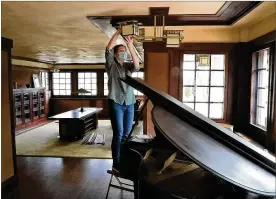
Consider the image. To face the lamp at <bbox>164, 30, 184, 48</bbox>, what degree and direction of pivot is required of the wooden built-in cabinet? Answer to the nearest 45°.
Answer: approximately 45° to its right

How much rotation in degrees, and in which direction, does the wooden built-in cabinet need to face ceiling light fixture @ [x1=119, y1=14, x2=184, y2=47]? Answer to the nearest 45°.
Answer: approximately 45° to its right

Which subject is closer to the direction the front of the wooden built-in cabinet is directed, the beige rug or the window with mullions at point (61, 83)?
the beige rug

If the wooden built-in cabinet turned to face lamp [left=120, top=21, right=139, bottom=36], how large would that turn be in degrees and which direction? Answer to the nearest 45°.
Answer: approximately 45° to its right

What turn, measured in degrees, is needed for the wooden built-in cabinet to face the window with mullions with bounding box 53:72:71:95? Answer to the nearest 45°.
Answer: approximately 90° to its left

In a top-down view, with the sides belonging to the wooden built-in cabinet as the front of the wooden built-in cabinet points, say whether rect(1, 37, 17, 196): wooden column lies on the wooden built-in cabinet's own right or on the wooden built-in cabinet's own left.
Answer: on the wooden built-in cabinet's own right

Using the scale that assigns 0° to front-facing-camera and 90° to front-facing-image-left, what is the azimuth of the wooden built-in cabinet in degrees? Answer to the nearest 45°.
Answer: approximately 315°

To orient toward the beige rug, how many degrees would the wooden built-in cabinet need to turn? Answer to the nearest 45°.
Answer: approximately 45° to its right
